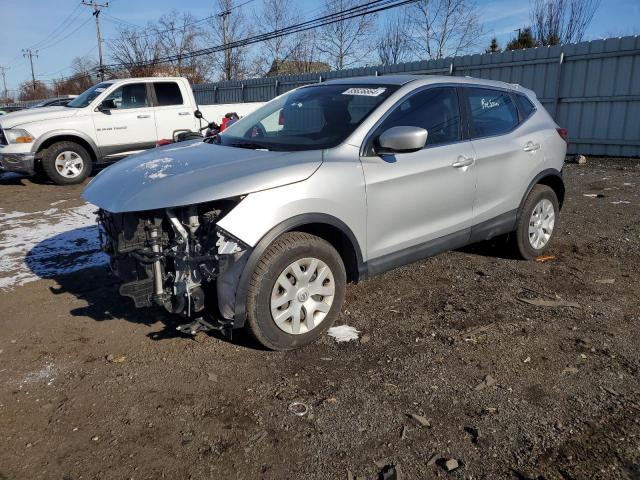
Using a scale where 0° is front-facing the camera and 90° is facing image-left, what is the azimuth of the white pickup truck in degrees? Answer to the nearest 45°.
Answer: approximately 45°

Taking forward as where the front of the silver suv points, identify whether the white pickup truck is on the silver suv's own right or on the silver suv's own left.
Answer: on the silver suv's own right

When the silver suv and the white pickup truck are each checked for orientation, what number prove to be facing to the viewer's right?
0

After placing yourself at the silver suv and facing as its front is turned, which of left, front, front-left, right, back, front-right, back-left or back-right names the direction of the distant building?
back-right

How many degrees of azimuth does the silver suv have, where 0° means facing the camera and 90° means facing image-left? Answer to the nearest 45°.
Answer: approximately 45°
